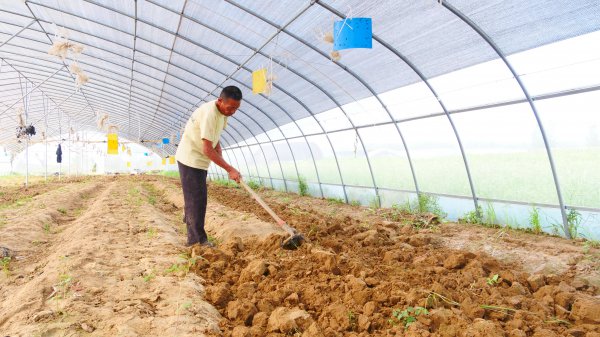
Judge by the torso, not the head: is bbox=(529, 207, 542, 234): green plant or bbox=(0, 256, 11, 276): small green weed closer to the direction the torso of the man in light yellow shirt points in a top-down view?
the green plant

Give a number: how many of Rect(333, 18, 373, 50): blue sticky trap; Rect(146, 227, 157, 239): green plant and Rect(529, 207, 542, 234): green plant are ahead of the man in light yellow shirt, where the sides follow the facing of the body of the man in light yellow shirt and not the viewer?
2

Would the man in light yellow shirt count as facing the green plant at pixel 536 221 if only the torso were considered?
yes

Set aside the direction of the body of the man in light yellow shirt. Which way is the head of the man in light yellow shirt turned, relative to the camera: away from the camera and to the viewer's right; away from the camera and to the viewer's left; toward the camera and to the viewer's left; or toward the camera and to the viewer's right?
toward the camera and to the viewer's right

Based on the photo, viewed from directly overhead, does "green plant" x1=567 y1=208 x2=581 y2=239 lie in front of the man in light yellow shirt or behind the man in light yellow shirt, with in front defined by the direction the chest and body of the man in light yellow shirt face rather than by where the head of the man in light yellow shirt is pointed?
in front

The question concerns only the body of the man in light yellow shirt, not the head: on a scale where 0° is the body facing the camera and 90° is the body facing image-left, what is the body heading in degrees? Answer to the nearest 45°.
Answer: approximately 270°

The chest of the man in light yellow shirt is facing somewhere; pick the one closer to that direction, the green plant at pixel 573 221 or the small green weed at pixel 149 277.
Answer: the green plant

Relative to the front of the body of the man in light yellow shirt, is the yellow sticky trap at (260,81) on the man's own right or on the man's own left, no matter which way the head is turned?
on the man's own left

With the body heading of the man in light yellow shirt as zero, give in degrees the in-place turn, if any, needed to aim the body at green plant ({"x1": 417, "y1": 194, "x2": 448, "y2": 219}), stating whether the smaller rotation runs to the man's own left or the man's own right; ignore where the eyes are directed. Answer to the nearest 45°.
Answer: approximately 45° to the man's own left

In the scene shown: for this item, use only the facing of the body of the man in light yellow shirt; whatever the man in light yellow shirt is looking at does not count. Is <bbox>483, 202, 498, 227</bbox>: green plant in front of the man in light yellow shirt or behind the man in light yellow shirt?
in front
